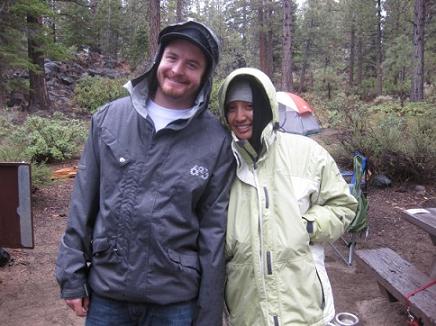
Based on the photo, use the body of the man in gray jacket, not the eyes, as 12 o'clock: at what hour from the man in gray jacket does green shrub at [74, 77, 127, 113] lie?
The green shrub is roughly at 6 o'clock from the man in gray jacket.

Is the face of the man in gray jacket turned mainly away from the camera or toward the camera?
toward the camera

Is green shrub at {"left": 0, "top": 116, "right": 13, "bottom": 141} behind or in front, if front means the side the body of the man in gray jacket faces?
behind

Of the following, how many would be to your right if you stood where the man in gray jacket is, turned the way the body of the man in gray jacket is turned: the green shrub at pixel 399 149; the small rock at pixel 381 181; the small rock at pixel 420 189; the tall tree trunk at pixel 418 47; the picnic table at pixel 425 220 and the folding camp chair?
0

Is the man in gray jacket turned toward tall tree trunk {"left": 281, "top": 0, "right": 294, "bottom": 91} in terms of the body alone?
no

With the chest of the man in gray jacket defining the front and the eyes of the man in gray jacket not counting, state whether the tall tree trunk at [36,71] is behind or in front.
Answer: behind

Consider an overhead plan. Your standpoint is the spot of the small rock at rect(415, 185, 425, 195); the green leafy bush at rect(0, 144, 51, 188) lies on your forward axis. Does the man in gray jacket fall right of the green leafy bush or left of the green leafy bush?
left

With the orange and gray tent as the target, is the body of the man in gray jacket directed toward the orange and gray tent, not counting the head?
no

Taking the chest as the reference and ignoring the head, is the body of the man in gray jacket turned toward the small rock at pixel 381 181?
no

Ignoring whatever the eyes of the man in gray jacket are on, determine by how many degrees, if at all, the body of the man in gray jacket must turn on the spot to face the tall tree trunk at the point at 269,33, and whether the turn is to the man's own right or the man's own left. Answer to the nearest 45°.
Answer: approximately 180°

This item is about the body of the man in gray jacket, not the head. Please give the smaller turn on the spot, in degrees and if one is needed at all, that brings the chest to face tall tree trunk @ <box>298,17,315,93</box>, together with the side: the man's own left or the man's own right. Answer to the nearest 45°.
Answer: approximately 180°

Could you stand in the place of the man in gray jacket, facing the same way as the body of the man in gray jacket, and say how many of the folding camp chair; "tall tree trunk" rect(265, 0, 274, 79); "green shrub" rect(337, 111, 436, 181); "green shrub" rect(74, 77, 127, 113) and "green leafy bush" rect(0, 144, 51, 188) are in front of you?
0

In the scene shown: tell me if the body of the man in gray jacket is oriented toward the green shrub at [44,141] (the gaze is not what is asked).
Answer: no

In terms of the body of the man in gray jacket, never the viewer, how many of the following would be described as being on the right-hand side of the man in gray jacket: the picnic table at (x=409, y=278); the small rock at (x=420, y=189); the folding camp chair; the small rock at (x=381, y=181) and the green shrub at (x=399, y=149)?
0

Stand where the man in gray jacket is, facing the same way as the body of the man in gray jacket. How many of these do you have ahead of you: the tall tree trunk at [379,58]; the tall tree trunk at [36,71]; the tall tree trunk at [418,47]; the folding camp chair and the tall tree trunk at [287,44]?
0

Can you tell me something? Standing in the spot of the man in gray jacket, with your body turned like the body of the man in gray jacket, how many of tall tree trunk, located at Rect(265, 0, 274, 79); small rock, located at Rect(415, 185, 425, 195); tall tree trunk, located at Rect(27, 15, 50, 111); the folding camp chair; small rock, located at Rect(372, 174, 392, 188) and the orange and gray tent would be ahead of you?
0

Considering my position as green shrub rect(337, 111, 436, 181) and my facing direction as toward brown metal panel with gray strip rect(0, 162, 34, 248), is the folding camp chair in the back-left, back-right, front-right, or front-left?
front-left

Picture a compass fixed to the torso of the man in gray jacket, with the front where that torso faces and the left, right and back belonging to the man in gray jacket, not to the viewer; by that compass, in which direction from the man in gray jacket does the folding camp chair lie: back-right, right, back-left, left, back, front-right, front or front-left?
back-left

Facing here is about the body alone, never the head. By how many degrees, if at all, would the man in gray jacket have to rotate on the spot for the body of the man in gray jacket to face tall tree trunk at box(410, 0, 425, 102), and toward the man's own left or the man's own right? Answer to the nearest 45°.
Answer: approximately 135° to the man's own left

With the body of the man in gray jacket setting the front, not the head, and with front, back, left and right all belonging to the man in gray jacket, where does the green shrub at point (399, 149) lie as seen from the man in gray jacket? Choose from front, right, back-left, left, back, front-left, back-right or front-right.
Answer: back-left

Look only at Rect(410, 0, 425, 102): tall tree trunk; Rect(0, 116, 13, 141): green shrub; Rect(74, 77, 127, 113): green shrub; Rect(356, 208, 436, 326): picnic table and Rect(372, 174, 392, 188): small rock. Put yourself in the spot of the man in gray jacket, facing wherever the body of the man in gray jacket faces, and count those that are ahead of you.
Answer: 0
